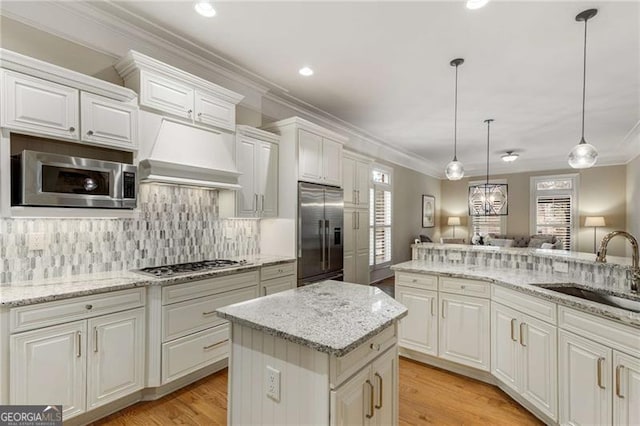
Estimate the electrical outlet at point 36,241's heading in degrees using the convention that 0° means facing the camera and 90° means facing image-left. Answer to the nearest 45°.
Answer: approximately 0°

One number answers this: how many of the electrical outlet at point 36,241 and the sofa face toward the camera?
2

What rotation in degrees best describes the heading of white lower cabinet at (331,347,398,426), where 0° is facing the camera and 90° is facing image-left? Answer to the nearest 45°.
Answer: approximately 315°

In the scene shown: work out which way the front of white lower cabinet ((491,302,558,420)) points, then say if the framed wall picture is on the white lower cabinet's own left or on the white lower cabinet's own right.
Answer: on the white lower cabinet's own right

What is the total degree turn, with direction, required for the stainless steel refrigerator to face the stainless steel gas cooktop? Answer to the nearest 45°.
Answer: approximately 90° to its right

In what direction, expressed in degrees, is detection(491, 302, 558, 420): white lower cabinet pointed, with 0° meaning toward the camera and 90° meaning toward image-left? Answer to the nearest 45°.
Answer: approximately 45°

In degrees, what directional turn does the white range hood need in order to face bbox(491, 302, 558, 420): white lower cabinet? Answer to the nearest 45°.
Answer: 0° — it already faces it

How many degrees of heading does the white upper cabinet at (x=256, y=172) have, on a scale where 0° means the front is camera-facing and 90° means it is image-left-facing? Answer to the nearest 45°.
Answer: approximately 315°

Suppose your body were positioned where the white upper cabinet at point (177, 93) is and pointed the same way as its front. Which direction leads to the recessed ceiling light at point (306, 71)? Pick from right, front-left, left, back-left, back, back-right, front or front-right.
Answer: front-left
